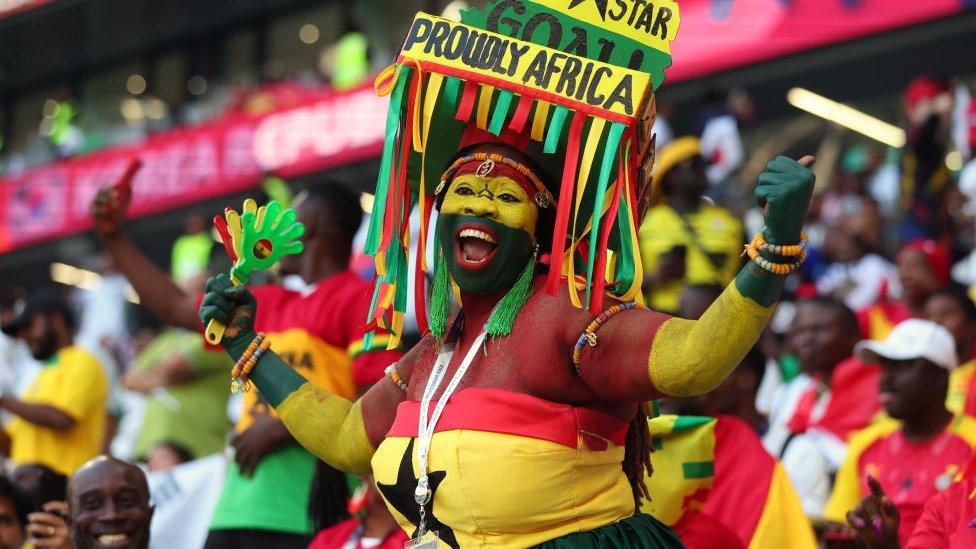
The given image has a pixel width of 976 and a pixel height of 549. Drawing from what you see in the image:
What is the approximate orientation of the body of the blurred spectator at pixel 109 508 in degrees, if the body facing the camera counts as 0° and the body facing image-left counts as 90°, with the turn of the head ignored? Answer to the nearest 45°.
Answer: approximately 0°

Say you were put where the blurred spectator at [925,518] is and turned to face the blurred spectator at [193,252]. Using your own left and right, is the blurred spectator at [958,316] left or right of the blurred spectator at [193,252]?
right

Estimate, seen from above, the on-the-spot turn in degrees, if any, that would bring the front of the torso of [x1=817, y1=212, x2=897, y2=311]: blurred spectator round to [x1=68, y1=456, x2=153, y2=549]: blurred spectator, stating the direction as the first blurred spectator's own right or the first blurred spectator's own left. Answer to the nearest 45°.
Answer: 0° — they already face them

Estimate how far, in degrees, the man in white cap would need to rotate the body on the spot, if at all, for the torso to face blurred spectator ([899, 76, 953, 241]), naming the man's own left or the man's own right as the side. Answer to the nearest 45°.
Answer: approximately 135° to the man's own right

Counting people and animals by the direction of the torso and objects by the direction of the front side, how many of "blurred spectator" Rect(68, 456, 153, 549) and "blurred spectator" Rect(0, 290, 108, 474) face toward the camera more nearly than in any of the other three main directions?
1
